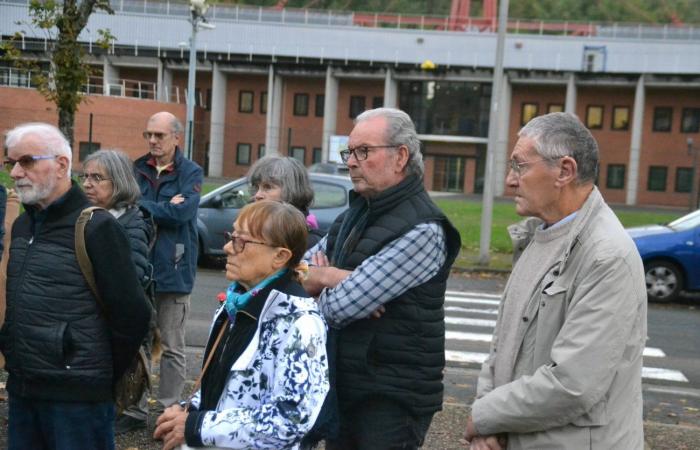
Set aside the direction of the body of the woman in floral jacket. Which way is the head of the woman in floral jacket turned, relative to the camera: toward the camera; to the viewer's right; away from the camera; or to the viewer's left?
to the viewer's left

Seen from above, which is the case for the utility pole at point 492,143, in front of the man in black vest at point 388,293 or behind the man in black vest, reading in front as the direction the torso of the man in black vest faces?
behind

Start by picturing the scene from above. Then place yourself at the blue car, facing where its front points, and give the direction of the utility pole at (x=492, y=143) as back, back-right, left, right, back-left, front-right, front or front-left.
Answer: front-right

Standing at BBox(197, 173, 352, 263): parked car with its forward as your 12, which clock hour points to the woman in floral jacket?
The woman in floral jacket is roughly at 9 o'clock from the parked car.

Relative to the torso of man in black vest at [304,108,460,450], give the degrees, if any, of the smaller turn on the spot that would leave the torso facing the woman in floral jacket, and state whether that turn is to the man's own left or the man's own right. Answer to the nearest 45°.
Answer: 0° — they already face them

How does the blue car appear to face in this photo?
to the viewer's left

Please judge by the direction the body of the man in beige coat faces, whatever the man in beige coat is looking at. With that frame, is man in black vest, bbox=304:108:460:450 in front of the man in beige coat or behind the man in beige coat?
in front

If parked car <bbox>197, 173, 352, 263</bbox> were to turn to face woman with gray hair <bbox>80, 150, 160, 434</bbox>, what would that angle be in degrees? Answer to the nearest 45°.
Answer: approximately 90° to its left

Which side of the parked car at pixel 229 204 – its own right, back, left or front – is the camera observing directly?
left

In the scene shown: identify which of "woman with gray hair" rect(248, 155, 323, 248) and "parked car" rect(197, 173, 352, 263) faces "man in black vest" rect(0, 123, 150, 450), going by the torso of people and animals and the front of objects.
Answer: the woman with gray hair
